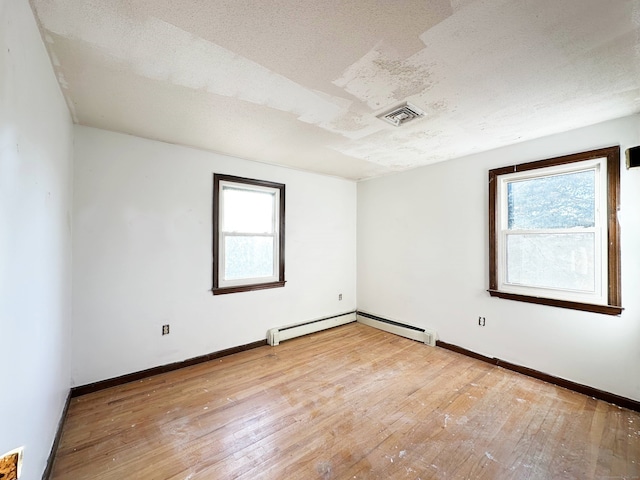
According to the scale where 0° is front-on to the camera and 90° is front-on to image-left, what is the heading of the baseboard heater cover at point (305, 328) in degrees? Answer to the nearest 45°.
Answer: approximately 315°

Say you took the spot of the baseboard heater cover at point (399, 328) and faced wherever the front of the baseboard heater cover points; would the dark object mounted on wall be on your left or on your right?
on your left

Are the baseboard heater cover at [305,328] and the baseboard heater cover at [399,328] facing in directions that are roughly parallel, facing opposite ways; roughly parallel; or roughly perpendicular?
roughly perpendicular

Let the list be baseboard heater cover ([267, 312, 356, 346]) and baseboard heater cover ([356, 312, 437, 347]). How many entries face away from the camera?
0

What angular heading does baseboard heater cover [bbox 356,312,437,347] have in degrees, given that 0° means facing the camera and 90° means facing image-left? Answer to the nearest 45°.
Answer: approximately 45°

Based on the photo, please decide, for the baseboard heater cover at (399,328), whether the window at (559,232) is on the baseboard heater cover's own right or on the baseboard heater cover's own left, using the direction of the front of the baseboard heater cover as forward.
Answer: on the baseboard heater cover's own left

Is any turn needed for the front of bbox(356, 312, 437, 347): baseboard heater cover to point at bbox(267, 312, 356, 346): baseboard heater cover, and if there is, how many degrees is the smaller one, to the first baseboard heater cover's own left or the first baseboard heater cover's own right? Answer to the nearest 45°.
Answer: approximately 45° to the first baseboard heater cover's own right

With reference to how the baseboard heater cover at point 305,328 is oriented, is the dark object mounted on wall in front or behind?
in front
